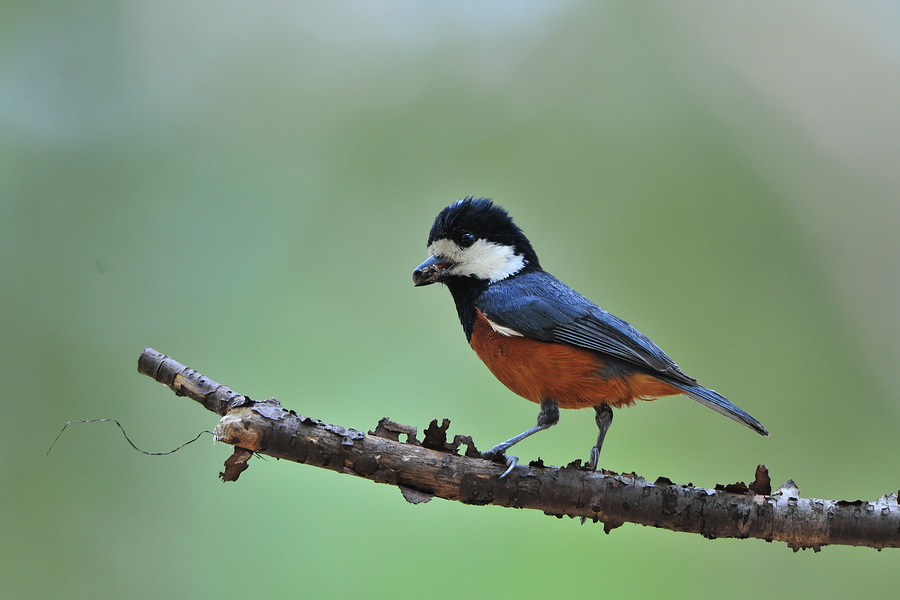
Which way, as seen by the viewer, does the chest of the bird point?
to the viewer's left
